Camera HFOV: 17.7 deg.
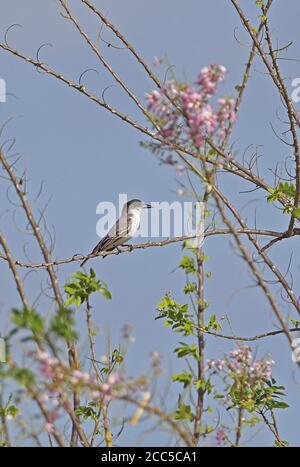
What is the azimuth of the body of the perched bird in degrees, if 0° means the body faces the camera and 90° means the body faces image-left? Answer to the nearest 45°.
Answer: approximately 270°

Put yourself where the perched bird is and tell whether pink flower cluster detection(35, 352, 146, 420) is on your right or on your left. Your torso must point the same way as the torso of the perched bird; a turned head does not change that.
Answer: on your right

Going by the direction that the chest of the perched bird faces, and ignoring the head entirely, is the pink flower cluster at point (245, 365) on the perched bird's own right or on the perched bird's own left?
on the perched bird's own right
